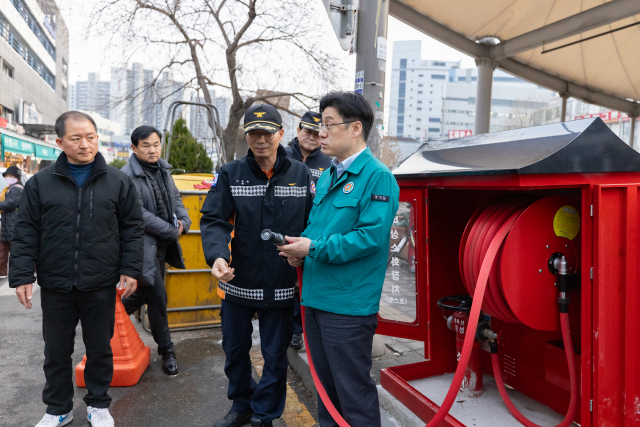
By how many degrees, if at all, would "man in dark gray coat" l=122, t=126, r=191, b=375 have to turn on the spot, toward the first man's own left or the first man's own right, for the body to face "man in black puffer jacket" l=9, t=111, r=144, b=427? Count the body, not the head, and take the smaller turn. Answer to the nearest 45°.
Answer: approximately 90° to the first man's own right

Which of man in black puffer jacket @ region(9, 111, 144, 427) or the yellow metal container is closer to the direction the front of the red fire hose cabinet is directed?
the man in black puffer jacket

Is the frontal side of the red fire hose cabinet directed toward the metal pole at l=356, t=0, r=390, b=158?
no

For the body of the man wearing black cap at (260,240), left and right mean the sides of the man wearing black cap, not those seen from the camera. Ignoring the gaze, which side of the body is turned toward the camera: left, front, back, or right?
front

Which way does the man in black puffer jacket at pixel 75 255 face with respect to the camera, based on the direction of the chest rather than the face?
toward the camera

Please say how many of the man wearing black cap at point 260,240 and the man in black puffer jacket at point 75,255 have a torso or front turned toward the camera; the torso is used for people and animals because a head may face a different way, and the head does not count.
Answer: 2

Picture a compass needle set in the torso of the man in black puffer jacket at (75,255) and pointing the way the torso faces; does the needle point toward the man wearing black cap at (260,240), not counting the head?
no

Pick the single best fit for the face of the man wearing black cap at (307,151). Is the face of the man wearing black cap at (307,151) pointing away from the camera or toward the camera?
toward the camera

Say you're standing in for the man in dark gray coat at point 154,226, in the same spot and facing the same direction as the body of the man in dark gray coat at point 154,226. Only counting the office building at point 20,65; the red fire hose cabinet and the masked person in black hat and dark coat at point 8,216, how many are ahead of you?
1

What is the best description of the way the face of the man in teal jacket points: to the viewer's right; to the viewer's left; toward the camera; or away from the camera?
to the viewer's left

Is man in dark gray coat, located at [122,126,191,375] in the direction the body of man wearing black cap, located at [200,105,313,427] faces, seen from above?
no

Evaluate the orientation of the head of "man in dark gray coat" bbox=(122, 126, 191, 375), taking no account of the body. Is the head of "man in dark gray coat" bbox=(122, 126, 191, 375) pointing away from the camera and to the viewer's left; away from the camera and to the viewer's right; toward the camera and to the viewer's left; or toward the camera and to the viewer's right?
toward the camera and to the viewer's right

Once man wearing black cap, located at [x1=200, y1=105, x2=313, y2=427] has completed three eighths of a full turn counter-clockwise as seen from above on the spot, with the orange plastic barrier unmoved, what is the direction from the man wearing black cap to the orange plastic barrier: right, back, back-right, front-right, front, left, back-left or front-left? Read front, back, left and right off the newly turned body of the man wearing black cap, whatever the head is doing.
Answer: left

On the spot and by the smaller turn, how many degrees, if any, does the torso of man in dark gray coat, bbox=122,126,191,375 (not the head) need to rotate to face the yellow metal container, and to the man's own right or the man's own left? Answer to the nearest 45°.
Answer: approximately 135° to the man's own left
